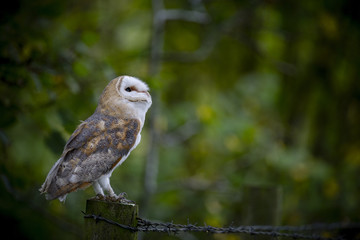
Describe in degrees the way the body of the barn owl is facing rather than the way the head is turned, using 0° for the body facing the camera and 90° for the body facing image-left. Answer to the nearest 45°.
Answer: approximately 270°
